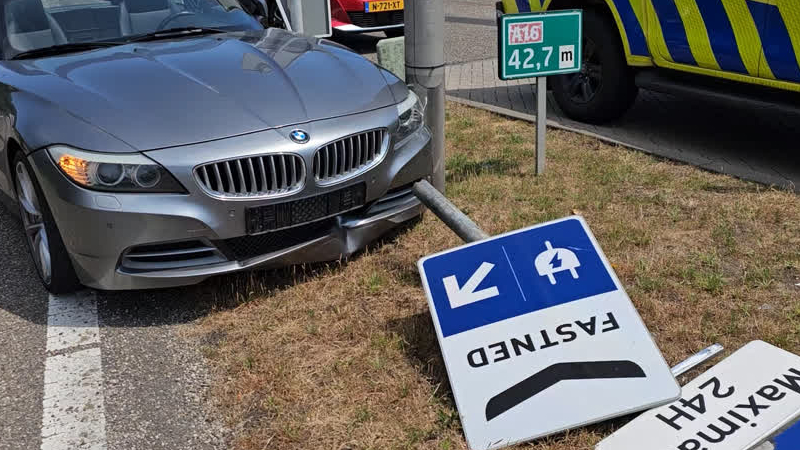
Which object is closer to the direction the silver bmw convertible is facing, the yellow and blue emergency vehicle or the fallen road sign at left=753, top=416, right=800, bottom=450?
the fallen road sign

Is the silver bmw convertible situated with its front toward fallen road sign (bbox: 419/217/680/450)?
yes

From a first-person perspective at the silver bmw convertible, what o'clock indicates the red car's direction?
The red car is roughly at 8 o'clock from the silver bmw convertible.

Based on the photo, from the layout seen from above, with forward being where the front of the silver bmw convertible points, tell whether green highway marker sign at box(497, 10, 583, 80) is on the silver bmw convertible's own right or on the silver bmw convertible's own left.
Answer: on the silver bmw convertible's own left

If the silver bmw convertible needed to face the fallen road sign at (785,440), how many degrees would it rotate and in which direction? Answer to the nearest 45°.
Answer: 0° — it already faces it

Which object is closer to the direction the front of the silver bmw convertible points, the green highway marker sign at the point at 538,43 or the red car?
the green highway marker sign

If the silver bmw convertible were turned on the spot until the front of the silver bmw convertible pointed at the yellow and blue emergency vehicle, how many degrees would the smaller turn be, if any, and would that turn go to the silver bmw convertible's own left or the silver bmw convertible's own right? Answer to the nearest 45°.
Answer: approximately 90° to the silver bmw convertible's own left

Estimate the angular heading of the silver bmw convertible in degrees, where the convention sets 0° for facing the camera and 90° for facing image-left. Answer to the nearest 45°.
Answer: approximately 315°

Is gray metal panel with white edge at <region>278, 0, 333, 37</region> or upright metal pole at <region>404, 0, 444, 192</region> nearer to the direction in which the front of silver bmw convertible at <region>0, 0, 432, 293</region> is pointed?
the upright metal pole
